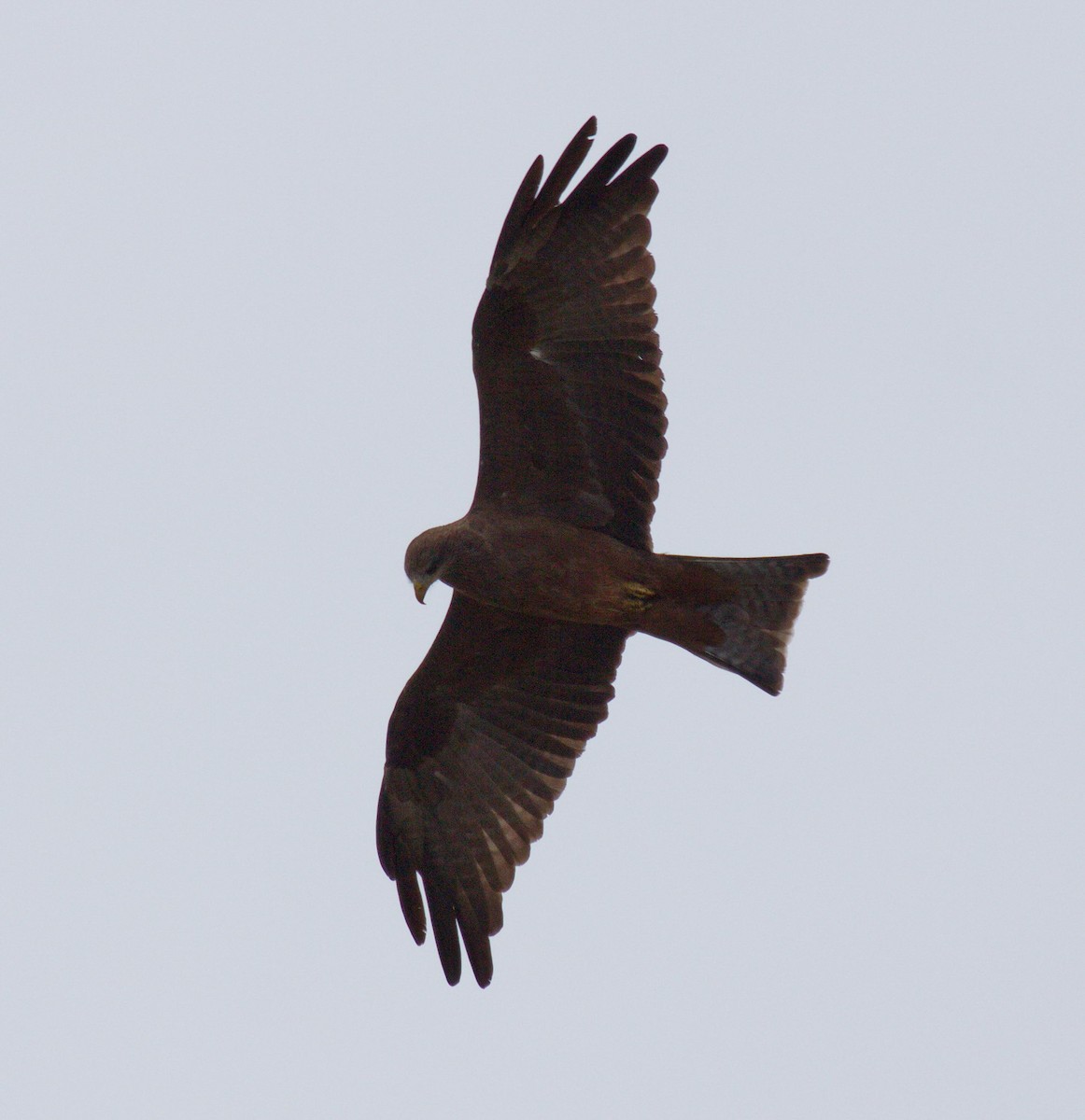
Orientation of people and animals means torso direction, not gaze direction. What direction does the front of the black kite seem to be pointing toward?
to the viewer's left
